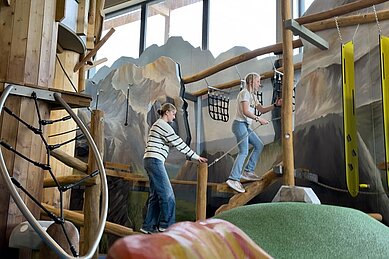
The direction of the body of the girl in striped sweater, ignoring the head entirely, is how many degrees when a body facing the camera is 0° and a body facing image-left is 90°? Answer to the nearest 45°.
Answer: approximately 270°

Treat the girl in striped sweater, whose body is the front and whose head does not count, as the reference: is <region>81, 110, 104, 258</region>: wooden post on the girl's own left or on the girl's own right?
on the girl's own right

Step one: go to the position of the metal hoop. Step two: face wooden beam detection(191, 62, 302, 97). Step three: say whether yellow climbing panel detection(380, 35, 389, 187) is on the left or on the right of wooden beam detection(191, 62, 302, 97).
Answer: right

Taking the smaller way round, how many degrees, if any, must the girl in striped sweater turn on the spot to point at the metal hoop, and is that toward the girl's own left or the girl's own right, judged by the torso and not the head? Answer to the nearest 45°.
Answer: approximately 90° to the girl's own right

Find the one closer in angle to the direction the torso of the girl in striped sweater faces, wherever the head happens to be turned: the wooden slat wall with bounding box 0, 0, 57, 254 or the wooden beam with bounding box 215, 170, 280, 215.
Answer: the wooden beam

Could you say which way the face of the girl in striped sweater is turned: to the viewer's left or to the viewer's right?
to the viewer's right
